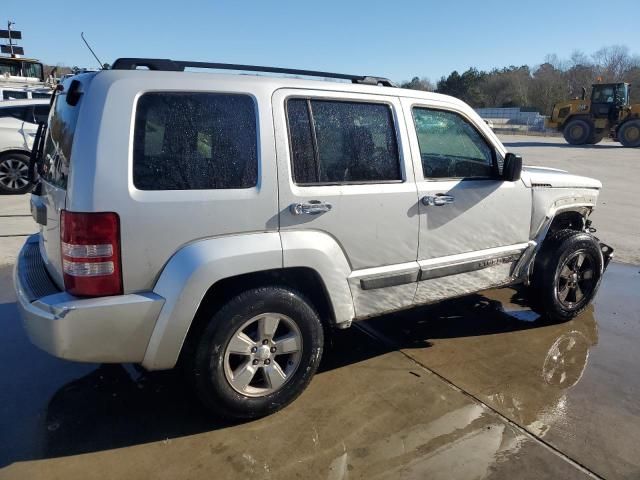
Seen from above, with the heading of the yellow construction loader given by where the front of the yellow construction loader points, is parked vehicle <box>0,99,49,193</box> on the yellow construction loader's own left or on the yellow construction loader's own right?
on the yellow construction loader's own right

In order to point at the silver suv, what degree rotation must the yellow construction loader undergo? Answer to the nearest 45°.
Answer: approximately 90° to its right

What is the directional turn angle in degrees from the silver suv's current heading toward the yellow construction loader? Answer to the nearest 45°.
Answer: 0° — it already faces it

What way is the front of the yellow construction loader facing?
to the viewer's right

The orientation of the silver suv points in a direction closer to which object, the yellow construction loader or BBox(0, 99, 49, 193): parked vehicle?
the yellow construction loader

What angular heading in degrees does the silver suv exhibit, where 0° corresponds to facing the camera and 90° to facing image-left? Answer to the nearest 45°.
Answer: approximately 225°
